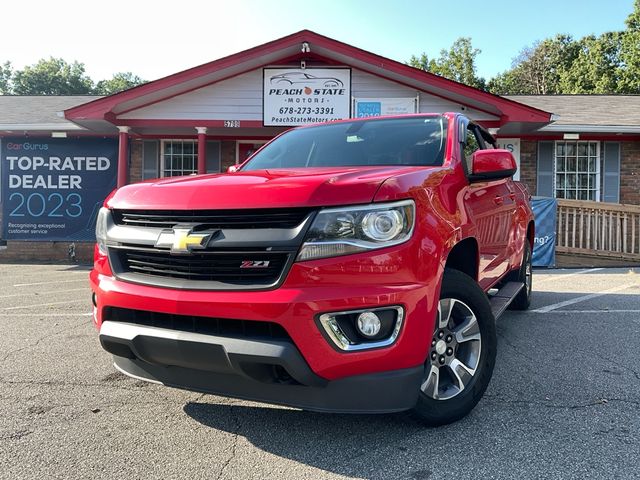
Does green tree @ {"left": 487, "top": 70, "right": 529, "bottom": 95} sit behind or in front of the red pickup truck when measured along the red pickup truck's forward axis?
behind

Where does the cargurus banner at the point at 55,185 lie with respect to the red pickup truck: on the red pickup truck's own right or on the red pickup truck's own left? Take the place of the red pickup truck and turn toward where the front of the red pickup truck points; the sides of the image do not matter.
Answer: on the red pickup truck's own right

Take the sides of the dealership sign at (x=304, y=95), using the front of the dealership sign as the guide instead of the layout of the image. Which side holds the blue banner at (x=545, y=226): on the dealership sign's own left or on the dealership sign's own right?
on the dealership sign's own left

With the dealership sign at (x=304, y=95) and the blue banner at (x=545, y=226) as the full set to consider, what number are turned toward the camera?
2

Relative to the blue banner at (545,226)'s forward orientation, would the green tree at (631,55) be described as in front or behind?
behind

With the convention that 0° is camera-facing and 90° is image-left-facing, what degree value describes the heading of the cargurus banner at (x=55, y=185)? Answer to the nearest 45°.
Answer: approximately 0°

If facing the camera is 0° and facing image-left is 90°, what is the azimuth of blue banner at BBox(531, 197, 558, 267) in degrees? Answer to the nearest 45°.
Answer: approximately 0°

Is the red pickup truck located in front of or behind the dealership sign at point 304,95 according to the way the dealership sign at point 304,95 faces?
in front

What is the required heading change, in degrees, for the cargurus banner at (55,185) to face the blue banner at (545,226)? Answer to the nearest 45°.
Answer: approximately 45° to its left
